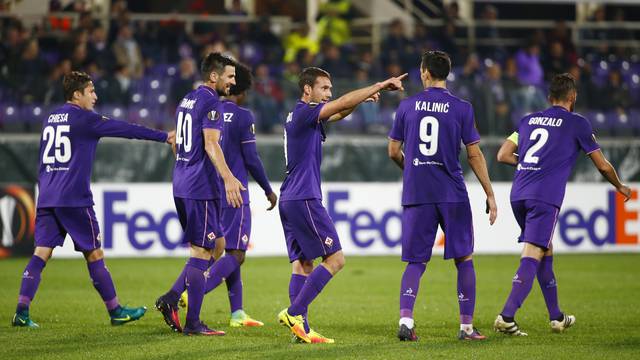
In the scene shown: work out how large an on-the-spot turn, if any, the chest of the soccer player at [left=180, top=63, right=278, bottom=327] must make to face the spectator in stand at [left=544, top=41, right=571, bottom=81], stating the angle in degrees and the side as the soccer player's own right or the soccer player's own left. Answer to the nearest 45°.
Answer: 0° — they already face them

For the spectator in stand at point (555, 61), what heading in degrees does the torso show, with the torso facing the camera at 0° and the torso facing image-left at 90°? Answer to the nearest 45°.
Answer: approximately 0°

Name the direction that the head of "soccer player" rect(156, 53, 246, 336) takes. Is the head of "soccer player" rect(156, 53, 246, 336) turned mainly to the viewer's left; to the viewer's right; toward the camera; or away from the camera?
to the viewer's right

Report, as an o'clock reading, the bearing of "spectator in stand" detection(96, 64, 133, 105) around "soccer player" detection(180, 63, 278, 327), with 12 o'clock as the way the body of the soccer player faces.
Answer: The spectator in stand is roughly at 10 o'clock from the soccer player.

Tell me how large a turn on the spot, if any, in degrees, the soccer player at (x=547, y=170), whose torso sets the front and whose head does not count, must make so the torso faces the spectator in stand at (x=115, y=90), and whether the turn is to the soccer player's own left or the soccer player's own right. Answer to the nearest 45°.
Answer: approximately 90° to the soccer player's own left

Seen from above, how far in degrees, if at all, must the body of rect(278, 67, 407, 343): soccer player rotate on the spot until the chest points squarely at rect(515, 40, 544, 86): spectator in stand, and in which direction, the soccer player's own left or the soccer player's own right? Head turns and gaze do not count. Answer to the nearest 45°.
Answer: approximately 90° to the soccer player's own left

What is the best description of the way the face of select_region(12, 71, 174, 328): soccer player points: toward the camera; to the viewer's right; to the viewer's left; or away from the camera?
to the viewer's right

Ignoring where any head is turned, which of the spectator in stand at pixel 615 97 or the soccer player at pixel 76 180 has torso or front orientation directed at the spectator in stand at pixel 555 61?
the soccer player

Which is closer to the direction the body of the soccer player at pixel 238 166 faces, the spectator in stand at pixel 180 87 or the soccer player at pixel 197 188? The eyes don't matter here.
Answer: the spectator in stand

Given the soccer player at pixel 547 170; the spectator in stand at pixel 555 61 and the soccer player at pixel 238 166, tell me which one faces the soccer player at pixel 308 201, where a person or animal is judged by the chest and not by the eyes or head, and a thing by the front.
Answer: the spectator in stand
